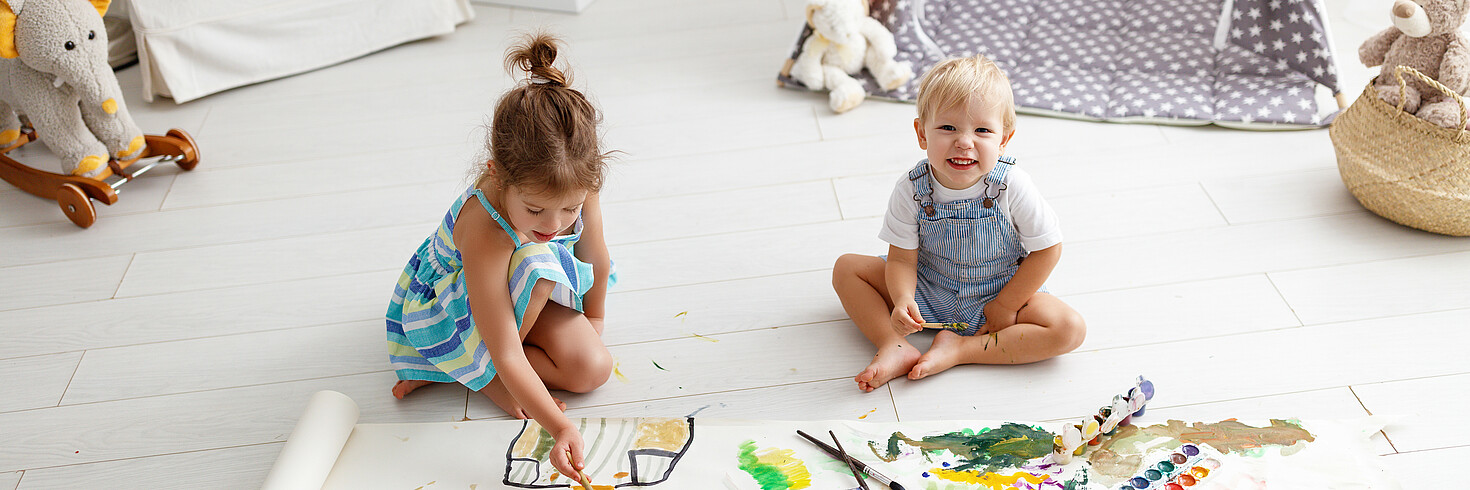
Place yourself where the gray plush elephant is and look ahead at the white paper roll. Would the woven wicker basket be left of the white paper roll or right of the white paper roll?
left

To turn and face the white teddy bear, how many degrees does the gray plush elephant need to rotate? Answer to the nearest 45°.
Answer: approximately 45° to its left

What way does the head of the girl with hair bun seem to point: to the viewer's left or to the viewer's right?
to the viewer's right

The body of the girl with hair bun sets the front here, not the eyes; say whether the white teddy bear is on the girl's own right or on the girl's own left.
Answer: on the girl's own left

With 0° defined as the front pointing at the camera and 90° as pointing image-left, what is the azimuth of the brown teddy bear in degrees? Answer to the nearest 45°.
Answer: approximately 45°

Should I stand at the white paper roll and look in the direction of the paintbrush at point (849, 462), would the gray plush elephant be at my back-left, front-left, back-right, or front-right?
back-left

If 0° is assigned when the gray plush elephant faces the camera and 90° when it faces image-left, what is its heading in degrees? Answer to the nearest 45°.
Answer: approximately 315°

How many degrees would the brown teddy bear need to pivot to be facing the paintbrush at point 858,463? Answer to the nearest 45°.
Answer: approximately 45° to its left
